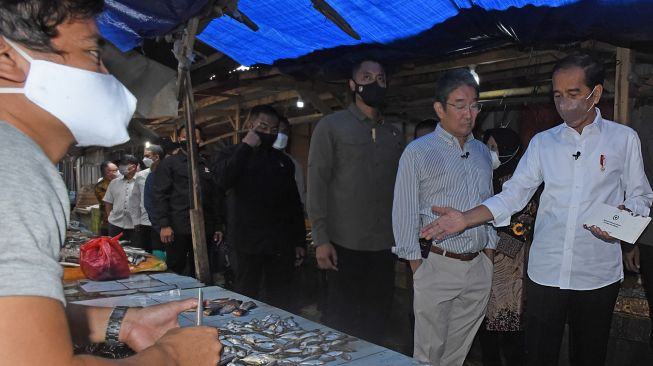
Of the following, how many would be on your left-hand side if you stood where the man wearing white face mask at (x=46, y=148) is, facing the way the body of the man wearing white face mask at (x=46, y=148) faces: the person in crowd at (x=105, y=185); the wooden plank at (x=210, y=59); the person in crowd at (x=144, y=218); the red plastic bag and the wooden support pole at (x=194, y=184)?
5

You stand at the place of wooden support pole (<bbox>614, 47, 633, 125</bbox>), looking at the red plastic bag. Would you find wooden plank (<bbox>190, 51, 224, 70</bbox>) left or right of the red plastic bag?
right

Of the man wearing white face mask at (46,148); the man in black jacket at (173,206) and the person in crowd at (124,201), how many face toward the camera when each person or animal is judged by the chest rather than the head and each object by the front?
2

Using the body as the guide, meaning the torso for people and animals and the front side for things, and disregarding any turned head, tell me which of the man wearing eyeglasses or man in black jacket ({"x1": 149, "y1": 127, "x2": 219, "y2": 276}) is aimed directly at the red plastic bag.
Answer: the man in black jacket

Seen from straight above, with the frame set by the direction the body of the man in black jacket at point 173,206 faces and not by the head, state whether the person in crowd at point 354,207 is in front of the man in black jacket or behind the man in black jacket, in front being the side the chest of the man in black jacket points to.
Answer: in front

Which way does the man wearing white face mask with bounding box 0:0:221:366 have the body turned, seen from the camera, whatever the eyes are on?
to the viewer's right

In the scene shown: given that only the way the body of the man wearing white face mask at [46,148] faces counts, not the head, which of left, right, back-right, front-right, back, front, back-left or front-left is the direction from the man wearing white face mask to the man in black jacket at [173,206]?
left
